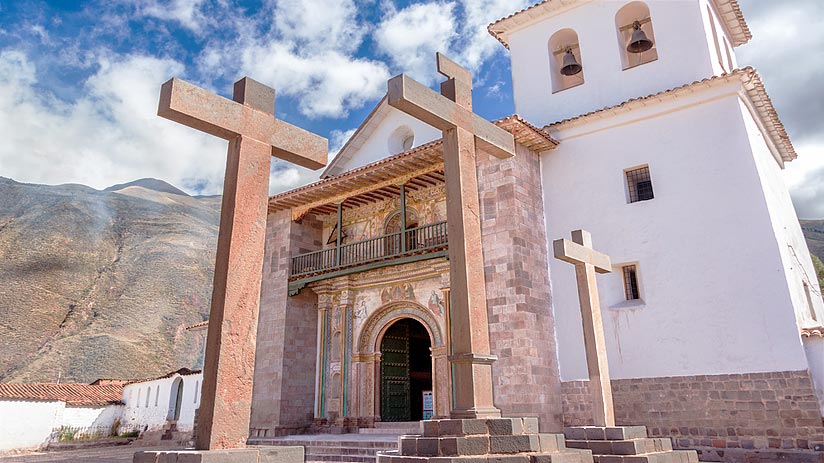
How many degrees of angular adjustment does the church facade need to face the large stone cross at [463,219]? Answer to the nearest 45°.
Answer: approximately 45° to its left

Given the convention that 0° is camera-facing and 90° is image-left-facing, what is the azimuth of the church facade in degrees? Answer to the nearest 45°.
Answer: approximately 45°

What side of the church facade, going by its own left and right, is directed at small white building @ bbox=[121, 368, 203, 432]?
right

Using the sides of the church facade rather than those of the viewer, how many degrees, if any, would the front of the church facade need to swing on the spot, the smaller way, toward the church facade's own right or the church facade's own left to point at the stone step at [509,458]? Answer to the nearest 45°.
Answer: approximately 45° to the church facade's own left

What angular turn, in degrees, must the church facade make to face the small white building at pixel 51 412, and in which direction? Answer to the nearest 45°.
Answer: approximately 45° to its right
